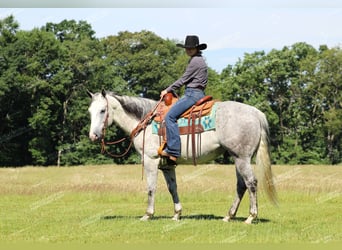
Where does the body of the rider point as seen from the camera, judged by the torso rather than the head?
to the viewer's left

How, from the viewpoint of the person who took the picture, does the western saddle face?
facing to the left of the viewer

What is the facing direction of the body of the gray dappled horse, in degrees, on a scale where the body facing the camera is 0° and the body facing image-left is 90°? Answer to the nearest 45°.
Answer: approximately 90°
